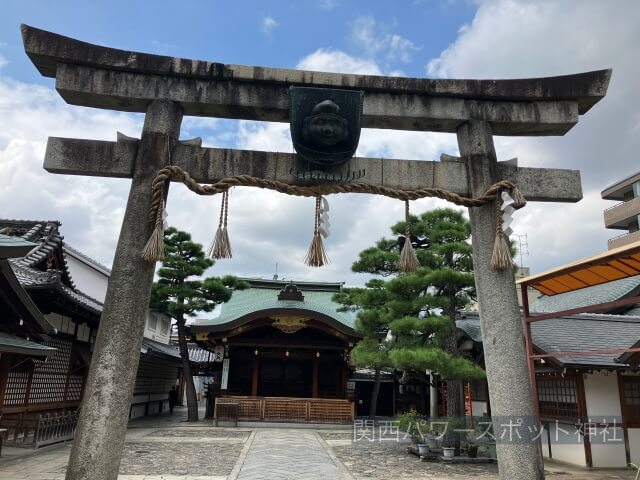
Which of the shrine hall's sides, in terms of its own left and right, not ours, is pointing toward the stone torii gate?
front

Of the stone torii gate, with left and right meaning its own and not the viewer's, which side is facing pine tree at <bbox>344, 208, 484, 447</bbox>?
back

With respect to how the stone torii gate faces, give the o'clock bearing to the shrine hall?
The shrine hall is roughly at 6 o'clock from the stone torii gate.

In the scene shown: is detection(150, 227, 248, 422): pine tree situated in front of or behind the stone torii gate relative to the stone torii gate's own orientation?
behind

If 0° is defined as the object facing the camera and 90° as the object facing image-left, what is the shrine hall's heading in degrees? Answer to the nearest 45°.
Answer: approximately 0°

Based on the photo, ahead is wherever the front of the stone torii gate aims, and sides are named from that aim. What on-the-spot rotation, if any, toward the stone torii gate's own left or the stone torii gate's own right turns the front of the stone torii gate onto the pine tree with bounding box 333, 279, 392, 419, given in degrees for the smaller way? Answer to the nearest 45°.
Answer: approximately 180°

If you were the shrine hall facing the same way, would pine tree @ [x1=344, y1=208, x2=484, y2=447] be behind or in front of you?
in front

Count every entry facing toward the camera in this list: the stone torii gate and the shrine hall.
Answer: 2
